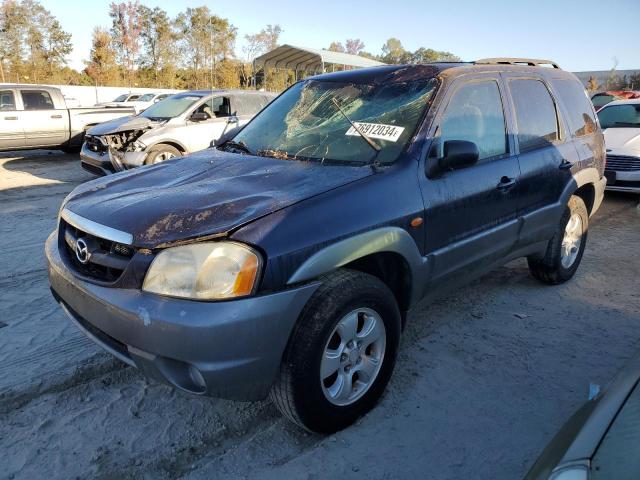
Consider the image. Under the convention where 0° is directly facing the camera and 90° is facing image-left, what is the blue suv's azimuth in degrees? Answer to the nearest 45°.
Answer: approximately 45°

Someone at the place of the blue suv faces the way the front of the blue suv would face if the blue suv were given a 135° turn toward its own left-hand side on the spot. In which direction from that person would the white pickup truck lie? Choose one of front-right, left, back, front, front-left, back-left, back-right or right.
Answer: back-left

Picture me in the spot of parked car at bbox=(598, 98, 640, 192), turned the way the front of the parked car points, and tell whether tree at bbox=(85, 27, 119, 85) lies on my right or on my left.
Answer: on my right

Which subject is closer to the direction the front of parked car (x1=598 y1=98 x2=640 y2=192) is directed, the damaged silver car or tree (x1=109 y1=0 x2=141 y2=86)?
the damaged silver car

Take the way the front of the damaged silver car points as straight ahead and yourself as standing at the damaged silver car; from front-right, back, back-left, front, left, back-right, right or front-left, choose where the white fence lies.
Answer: back-right

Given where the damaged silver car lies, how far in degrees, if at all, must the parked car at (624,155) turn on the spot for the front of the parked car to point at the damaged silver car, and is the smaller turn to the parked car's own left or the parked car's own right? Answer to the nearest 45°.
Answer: approximately 45° to the parked car's own right

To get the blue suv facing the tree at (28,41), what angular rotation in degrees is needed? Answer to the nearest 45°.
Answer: approximately 90° to its right

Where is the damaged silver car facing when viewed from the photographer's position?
facing the viewer and to the left of the viewer

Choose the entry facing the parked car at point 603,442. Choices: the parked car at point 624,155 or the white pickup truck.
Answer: the parked car at point 624,155

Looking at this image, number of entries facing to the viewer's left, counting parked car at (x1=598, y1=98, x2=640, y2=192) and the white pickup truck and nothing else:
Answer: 1

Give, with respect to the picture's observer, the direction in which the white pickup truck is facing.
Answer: facing to the left of the viewer

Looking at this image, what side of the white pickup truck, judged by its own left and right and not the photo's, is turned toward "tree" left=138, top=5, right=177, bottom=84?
right

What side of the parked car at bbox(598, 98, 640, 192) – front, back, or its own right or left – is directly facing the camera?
front

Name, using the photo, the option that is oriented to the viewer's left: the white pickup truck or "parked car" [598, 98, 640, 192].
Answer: the white pickup truck
